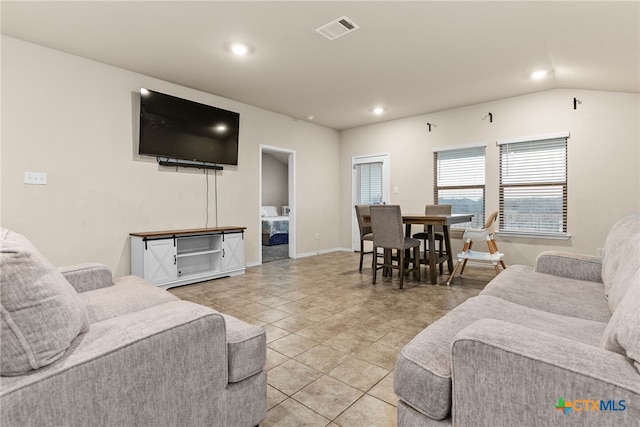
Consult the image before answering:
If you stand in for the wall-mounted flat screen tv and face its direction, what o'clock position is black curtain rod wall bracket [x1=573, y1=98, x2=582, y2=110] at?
The black curtain rod wall bracket is roughly at 11 o'clock from the wall-mounted flat screen tv.

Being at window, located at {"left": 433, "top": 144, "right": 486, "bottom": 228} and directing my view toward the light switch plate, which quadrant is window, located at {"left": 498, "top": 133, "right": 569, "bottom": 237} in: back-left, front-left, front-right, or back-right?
back-left

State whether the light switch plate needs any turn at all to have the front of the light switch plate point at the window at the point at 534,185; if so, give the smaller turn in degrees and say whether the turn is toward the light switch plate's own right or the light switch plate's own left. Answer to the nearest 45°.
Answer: approximately 45° to the light switch plate's own left

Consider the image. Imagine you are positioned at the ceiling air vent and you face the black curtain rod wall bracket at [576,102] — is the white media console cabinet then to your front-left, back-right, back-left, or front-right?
back-left

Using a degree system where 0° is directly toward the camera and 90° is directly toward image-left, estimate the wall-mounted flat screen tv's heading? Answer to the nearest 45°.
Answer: approximately 315°

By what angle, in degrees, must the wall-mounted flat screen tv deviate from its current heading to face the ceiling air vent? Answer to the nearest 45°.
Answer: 0° — it already faces it

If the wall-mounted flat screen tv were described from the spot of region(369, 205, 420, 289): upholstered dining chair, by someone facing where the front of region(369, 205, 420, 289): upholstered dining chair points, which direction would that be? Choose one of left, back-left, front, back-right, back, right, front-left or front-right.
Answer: back-left

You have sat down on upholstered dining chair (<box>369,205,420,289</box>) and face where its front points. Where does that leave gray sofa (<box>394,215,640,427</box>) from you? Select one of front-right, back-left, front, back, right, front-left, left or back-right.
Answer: back-right

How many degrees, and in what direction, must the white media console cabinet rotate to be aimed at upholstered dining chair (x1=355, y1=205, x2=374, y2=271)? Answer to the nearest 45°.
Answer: approximately 45° to its left
